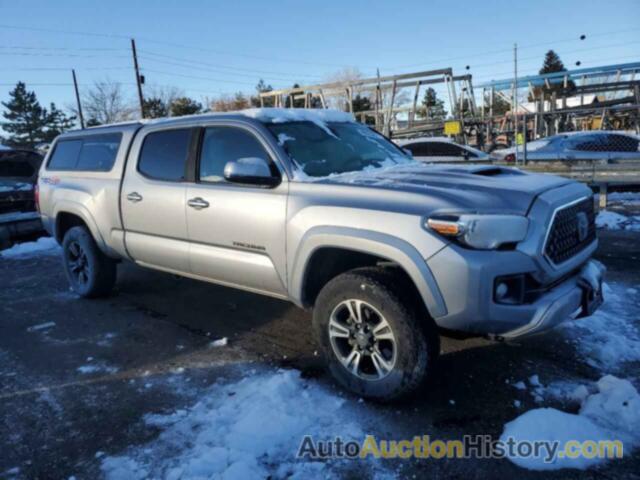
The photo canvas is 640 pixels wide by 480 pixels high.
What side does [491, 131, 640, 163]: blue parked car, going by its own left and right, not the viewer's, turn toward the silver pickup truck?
right

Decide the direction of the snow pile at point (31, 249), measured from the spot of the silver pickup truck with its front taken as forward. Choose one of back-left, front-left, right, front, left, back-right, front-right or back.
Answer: back

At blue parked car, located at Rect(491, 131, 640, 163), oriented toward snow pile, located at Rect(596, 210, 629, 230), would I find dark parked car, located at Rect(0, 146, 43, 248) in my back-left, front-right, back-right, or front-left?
front-right

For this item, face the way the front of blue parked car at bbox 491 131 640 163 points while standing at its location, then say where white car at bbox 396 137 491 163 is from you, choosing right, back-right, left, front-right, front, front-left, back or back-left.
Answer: back
